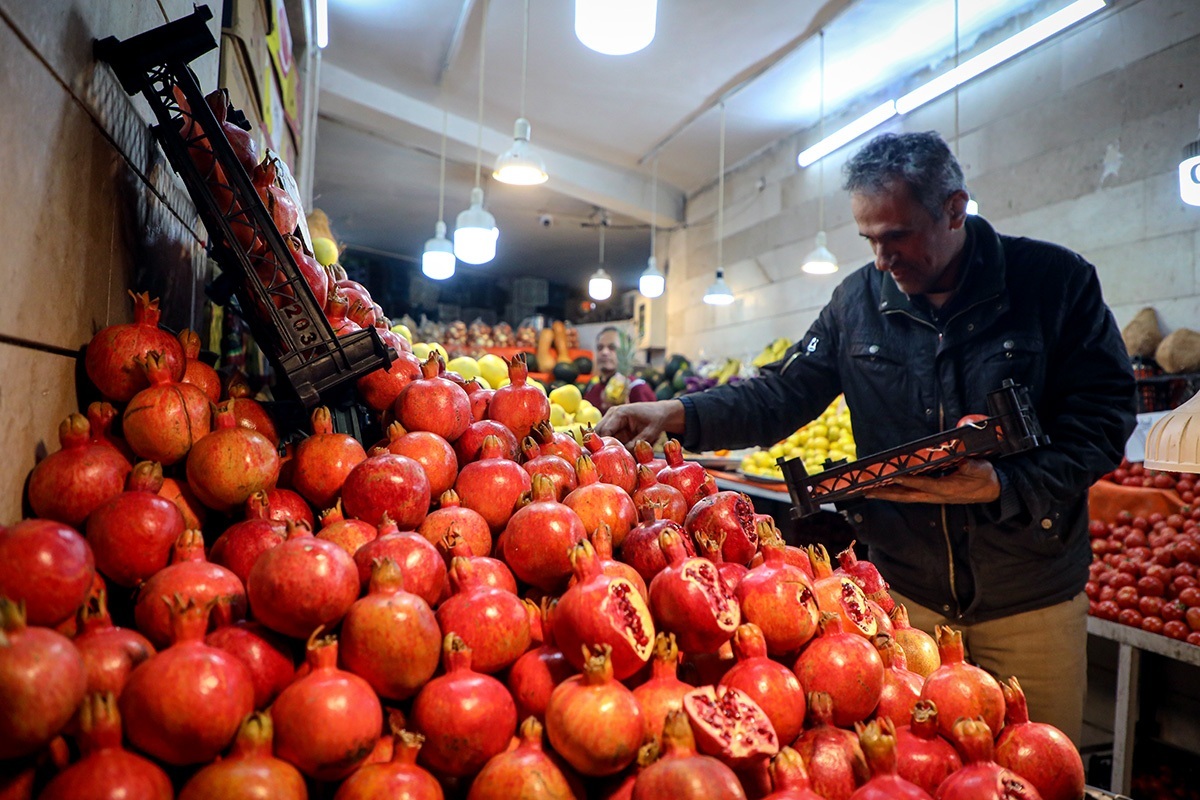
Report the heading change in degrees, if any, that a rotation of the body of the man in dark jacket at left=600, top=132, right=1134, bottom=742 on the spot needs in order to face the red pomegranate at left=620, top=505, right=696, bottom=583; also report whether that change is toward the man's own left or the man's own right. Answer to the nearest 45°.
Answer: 0° — they already face it

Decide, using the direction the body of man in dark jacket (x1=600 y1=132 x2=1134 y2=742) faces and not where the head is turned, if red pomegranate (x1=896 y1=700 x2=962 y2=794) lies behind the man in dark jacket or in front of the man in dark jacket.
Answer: in front

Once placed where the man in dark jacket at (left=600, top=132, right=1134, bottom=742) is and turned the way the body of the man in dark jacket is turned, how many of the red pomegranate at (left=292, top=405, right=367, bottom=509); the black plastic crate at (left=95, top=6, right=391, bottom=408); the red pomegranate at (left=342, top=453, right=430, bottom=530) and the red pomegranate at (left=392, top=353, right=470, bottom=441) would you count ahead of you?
4

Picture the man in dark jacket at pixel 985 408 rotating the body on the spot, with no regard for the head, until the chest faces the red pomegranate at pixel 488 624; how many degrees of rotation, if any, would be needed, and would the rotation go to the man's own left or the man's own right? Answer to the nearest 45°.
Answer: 0° — they already face it

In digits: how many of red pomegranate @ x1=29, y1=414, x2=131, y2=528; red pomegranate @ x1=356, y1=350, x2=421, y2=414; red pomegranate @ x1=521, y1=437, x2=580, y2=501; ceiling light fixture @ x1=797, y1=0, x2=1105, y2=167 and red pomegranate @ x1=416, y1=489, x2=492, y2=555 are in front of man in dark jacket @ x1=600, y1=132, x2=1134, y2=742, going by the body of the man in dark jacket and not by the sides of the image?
4

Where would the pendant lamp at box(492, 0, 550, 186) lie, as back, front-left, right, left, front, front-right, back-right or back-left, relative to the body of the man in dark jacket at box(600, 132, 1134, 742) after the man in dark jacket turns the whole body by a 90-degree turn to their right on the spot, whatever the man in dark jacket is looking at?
front

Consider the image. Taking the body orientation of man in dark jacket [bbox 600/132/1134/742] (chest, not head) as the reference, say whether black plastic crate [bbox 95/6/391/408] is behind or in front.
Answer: in front

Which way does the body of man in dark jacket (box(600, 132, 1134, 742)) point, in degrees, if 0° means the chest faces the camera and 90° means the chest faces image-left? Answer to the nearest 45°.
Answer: approximately 45°

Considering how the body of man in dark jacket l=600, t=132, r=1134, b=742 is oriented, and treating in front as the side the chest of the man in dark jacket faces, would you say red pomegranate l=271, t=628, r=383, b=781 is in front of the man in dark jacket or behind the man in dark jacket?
in front

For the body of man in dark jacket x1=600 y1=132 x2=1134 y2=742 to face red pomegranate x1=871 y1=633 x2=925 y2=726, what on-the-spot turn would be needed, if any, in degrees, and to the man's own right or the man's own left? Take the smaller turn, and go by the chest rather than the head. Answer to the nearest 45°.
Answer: approximately 45° to the man's own left
